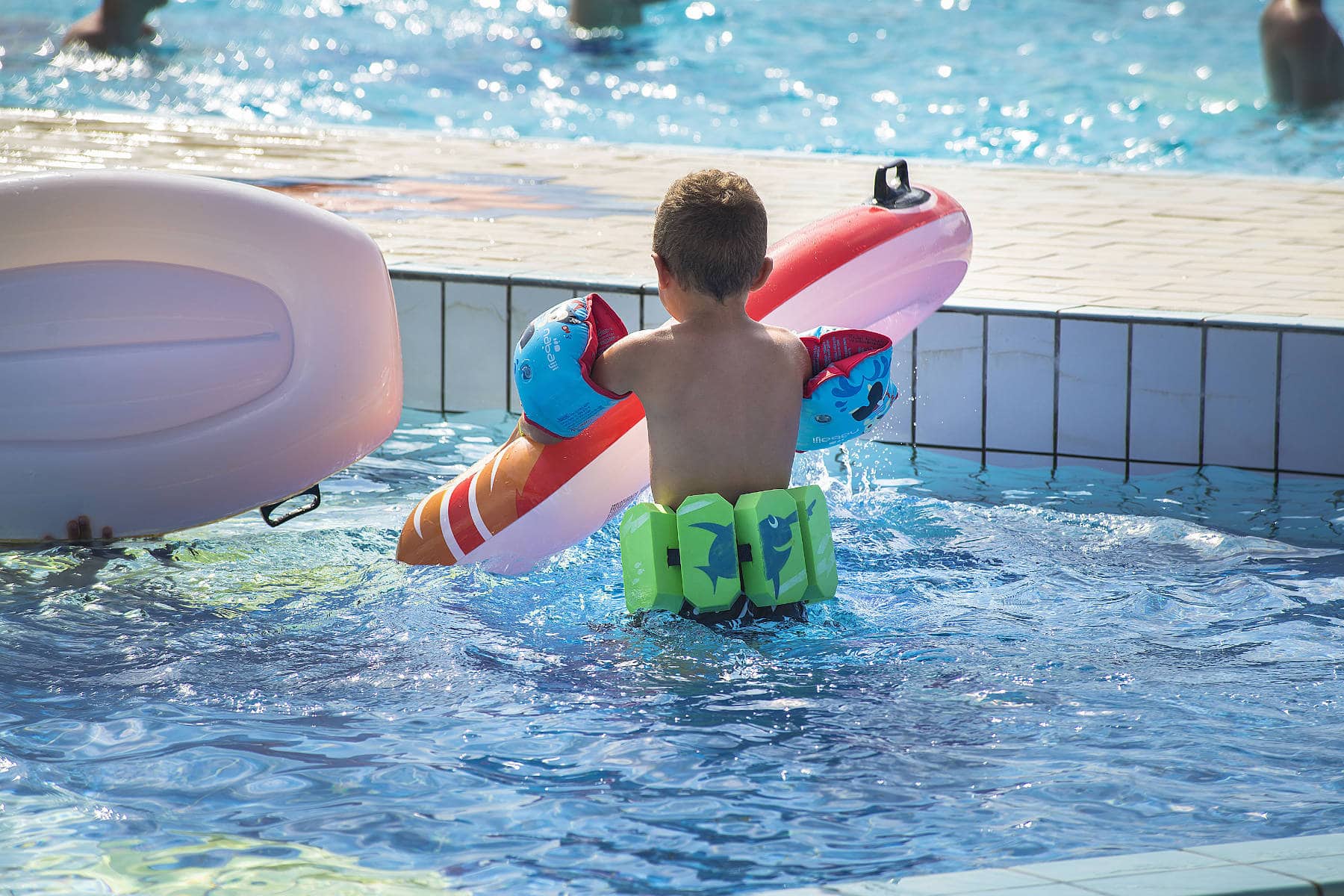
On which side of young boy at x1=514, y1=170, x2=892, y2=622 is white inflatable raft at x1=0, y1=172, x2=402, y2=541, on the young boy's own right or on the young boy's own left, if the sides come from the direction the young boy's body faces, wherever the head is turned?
on the young boy's own left

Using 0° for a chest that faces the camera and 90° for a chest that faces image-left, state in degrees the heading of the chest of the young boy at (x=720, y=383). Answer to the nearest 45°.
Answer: approximately 180°

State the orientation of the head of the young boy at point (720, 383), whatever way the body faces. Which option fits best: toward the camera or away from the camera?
away from the camera
